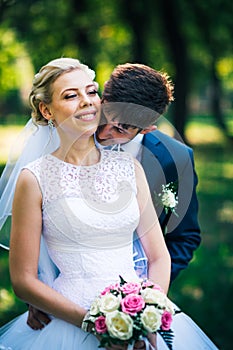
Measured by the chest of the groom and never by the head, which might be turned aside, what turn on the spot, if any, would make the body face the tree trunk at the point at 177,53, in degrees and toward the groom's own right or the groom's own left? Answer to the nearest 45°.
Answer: approximately 135° to the groom's own right

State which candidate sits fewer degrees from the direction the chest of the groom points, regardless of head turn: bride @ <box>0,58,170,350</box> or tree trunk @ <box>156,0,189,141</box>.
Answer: the bride

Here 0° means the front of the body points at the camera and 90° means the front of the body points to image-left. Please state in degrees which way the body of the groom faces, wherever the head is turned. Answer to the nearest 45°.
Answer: approximately 45°

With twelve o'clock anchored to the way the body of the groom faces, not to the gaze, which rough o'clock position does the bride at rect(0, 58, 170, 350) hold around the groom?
The bride is roughly at 12 o'clock from the groom.
